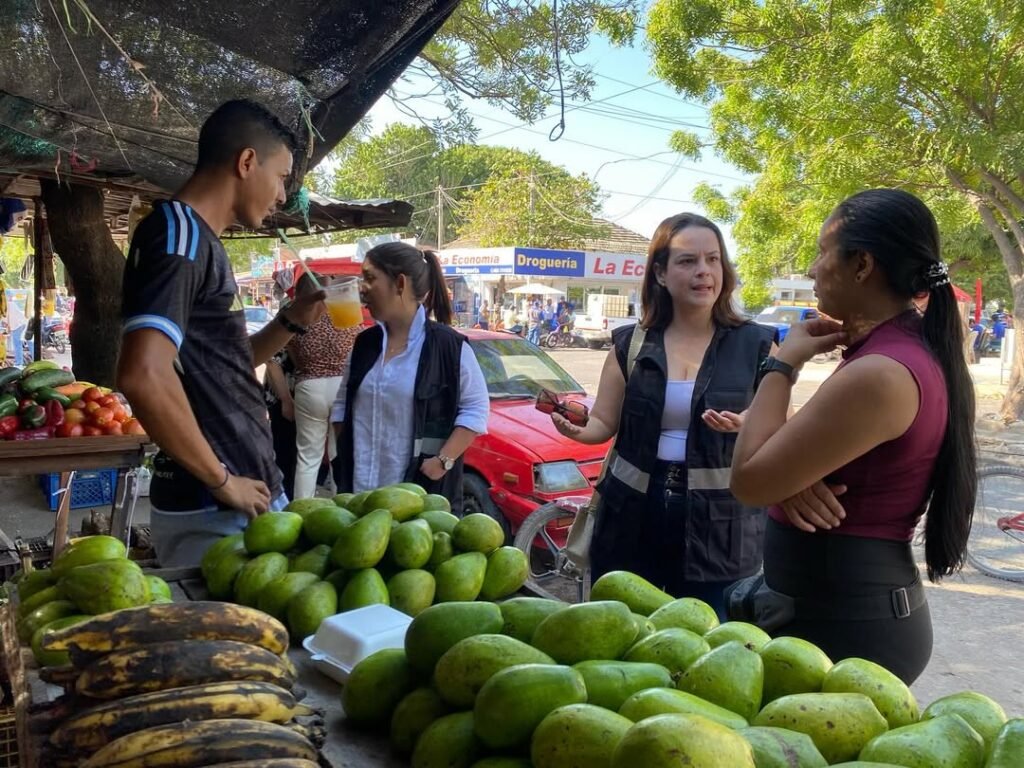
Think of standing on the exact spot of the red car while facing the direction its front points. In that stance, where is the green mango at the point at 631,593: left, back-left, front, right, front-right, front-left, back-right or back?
front-right

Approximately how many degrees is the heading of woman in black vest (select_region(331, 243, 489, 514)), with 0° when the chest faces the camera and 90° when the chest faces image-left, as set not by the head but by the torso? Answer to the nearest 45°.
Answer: approximately 45°

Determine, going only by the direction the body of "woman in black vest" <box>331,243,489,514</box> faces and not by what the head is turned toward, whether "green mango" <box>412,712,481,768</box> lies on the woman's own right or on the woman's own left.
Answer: on the woman's own left

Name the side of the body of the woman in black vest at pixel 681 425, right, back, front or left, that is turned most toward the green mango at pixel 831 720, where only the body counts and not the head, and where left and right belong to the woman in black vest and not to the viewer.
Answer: front

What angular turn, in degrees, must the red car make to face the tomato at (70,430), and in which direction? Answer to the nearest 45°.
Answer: approximately 90° to its right

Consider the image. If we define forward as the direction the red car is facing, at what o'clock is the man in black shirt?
The man in black shirt is roughly at 2 o'clock from the red car.

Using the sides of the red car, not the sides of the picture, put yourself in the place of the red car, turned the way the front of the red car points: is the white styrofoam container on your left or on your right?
on your right

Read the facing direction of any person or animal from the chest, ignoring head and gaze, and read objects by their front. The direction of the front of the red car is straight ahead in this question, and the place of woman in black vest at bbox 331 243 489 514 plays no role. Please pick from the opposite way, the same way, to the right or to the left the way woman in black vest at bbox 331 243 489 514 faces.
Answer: to the right

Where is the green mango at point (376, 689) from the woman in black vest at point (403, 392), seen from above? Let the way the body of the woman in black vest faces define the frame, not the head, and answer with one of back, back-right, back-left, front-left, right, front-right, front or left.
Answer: front-left

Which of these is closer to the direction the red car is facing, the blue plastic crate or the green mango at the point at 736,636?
the green mango

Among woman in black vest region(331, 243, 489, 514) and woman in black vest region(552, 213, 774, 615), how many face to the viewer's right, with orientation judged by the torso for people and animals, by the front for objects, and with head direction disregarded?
0

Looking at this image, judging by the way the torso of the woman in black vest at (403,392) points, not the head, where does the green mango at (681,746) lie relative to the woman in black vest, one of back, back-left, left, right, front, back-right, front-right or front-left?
front-left

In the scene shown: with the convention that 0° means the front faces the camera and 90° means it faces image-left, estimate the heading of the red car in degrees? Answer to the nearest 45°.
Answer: approximately 315°

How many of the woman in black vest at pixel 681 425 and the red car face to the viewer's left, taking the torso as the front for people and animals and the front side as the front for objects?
0

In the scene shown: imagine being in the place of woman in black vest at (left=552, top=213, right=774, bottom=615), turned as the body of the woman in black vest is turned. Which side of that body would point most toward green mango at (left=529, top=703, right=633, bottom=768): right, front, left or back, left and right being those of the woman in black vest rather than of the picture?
front

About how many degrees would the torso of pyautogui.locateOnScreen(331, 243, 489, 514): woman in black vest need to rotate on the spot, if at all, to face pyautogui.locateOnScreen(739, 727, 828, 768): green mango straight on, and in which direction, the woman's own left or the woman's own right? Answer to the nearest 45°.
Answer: approximately 45° to the woman's own left

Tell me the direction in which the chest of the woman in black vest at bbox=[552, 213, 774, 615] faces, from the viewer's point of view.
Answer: toward the camera
